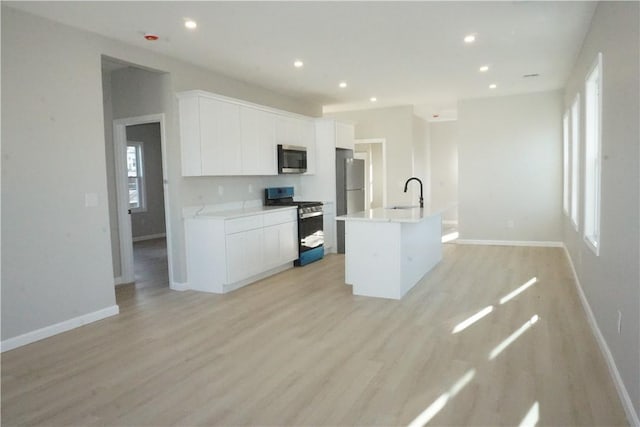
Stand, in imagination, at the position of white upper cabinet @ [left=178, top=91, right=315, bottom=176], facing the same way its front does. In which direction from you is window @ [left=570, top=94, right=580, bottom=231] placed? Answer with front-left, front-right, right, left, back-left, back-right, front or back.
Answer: front-left

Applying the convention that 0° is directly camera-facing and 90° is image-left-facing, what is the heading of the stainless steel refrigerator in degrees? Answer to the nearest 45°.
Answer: approximately 315°

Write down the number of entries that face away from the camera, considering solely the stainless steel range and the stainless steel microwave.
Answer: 0

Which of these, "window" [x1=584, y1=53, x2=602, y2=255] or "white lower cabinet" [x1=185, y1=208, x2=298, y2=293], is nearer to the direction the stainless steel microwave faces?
the window

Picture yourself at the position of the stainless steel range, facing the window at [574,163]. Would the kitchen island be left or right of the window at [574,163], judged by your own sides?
right

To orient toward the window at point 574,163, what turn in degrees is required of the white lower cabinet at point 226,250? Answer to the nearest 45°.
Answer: approximately 45° to its left

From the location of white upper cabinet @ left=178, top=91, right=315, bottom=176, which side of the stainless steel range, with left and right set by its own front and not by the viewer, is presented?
right

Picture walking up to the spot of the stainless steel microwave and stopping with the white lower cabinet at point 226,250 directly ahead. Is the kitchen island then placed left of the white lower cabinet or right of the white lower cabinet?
left

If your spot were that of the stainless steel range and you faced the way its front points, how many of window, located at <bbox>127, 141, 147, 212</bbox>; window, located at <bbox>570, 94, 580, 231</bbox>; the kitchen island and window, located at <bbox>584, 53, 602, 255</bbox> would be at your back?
1

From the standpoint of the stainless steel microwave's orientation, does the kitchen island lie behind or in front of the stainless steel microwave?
in front

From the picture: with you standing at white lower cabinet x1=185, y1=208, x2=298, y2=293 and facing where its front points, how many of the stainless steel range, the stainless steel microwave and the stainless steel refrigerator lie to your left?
3

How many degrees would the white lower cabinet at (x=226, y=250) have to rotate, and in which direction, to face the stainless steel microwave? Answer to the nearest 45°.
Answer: approximately 90° to its left

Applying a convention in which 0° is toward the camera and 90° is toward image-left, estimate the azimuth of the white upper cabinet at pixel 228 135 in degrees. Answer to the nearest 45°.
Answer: approximately 315°

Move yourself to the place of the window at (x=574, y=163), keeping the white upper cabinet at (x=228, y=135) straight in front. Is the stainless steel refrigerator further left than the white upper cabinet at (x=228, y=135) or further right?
right
